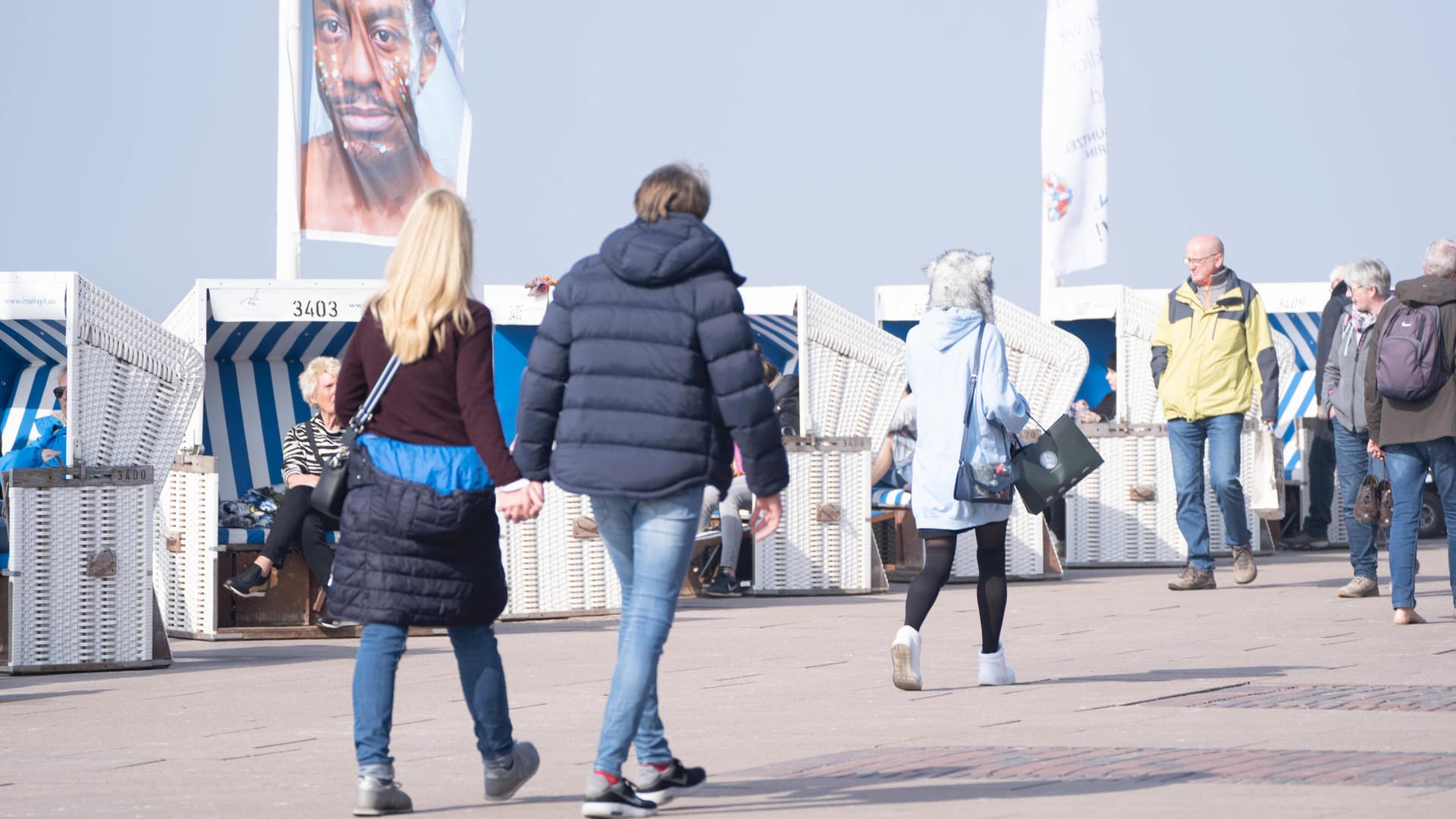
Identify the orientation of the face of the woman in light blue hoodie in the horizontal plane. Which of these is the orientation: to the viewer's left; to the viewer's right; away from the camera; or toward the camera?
away from the camera

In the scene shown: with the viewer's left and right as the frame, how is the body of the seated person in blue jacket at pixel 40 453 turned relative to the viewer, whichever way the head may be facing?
facing the viewer and to the left of the viewer

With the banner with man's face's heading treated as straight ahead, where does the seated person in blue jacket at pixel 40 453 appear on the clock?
The seated person in blue jacket is roughly at 1 o'clock from the banner with man's face.

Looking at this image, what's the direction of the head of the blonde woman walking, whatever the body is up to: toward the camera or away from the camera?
away from the camera

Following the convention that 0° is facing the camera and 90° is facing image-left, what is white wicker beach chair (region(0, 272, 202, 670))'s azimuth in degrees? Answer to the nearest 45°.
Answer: approximately 45°

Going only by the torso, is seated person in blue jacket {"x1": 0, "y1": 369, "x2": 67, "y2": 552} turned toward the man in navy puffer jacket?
no

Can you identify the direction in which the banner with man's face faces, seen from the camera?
facing the viewer

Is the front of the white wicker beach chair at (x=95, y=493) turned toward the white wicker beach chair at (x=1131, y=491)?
no

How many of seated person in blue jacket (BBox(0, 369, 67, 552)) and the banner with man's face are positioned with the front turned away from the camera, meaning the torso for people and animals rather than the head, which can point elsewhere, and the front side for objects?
0

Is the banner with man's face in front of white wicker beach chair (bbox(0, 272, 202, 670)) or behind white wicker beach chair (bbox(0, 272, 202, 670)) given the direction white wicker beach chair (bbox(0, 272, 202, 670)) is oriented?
behind

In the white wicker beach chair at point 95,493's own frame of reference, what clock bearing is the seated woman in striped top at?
The seated woman in striped top is roughly at 6 o'clock from the white wicker beach chair.

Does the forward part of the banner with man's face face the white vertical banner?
no

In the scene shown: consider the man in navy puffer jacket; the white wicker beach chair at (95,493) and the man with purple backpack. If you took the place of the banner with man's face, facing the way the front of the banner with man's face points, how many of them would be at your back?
0

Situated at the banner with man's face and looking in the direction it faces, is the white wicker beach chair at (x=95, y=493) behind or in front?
in front
